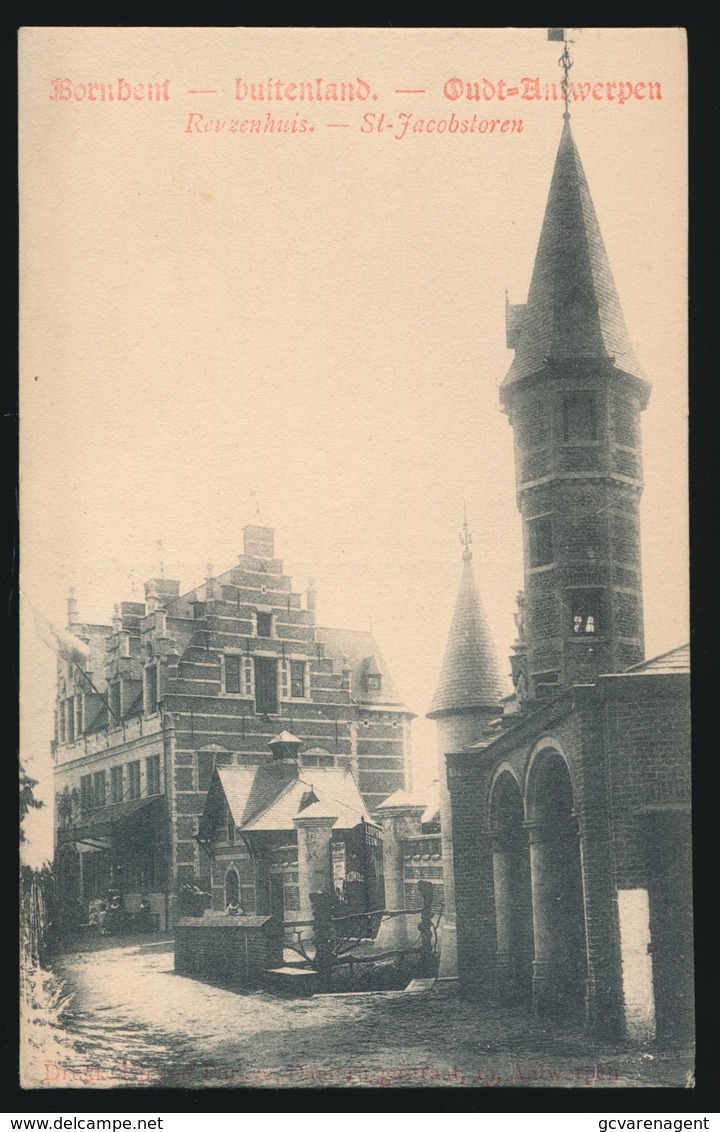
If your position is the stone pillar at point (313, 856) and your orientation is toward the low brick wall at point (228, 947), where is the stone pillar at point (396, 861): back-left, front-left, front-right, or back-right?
back-left
